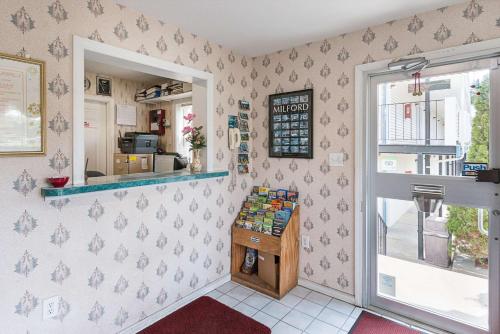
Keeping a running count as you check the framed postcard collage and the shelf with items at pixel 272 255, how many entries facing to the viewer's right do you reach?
0

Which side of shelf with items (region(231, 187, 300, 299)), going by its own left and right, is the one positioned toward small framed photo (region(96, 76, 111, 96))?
right

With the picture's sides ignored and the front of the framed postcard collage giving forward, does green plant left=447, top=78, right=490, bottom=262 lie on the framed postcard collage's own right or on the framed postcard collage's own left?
on the framed postcard collage's own left

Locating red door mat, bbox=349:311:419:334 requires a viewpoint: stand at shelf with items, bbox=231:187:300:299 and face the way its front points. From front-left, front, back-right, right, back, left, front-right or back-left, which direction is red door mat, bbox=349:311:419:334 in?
left

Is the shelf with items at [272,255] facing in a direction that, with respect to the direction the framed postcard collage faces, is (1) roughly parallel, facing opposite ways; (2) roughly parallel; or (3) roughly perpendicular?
roughly parallel

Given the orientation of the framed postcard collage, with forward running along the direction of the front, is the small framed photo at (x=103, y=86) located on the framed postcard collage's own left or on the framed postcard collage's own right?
on the framed postcard collage's own right

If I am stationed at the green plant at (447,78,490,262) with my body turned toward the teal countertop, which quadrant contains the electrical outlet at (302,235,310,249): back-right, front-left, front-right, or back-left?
front-right

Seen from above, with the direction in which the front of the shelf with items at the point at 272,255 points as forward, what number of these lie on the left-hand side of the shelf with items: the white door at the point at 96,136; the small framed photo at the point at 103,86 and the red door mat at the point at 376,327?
1

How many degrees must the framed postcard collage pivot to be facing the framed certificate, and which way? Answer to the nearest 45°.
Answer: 0° — it already faces it

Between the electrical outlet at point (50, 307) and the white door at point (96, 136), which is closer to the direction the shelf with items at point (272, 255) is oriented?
the electrical outlet

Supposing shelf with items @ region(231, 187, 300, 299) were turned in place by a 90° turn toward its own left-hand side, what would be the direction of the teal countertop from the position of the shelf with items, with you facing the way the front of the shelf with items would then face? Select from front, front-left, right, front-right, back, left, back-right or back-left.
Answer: right

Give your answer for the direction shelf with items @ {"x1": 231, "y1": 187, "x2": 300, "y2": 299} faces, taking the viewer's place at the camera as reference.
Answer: facing the viewer and to the left of the viewer

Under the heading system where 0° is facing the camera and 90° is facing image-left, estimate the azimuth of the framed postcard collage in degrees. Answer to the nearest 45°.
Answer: approximately 45°
